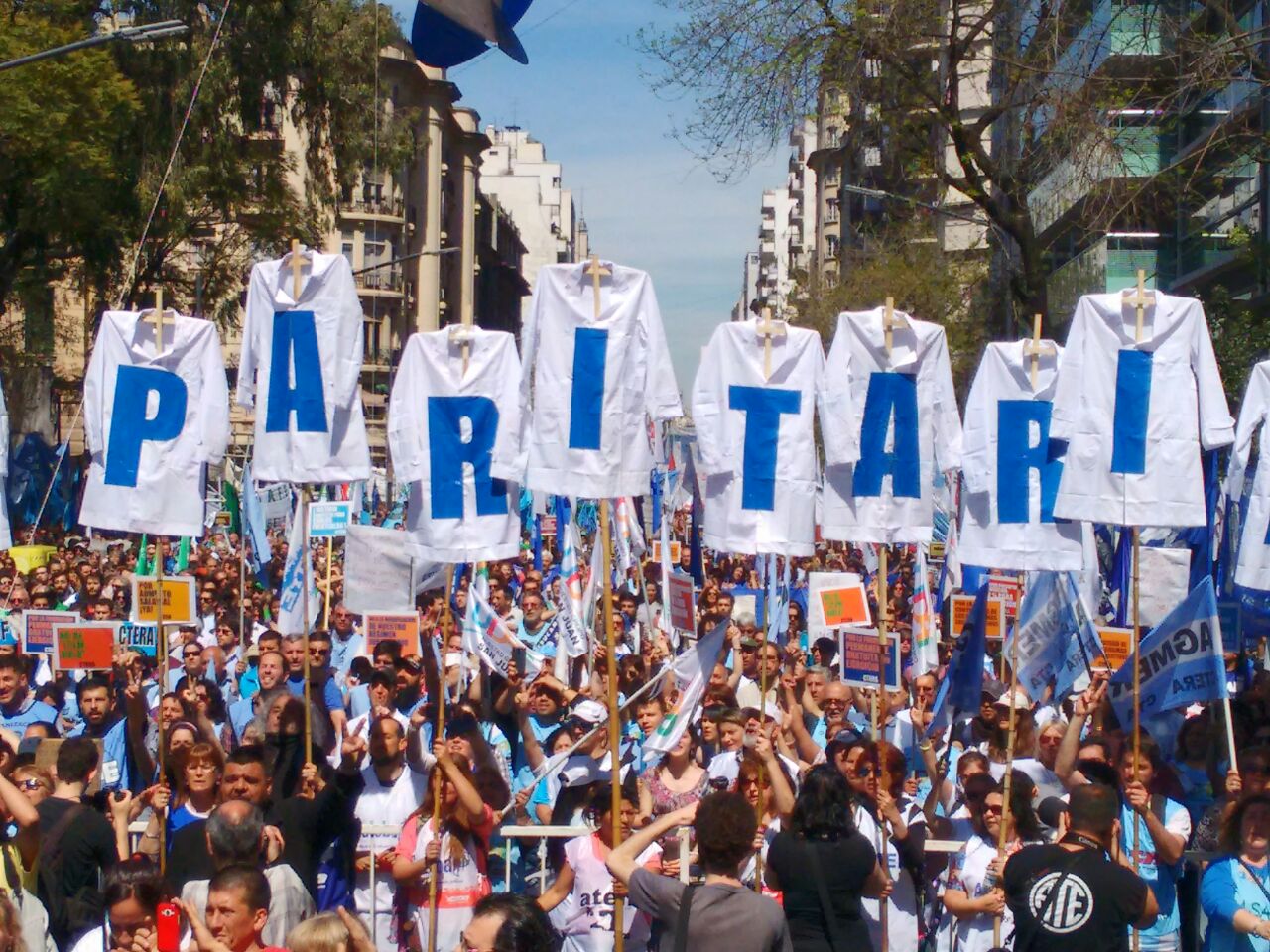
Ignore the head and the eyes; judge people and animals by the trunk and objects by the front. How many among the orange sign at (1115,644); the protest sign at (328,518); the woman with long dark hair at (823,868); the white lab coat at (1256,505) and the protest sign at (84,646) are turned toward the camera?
4

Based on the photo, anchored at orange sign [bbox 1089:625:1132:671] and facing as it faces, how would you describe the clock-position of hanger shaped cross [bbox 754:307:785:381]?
The hanger shaped cross is roughly at 1 o'clock from the orange sign.

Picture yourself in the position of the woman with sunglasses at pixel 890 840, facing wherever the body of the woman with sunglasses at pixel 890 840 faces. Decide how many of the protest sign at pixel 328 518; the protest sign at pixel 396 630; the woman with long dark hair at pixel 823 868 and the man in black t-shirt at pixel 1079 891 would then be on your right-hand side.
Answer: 2

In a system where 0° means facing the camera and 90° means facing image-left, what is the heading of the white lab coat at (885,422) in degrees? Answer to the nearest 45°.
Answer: approximately 0°

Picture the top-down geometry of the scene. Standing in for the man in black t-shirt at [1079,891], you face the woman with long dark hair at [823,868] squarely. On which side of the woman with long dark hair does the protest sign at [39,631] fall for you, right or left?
right

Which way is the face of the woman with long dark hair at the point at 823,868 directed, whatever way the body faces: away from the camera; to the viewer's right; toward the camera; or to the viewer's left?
away from the camera

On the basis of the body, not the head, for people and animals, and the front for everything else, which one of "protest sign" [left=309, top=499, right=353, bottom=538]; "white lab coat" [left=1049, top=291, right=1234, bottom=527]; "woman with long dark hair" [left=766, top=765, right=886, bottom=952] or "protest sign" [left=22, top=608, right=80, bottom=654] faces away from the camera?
the woman with long dark hair

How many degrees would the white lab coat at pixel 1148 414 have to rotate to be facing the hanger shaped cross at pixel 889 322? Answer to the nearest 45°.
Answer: approximately 90° to its right

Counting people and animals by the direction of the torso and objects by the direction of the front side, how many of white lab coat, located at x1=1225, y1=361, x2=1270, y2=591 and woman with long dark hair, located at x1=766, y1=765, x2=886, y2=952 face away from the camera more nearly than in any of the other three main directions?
1

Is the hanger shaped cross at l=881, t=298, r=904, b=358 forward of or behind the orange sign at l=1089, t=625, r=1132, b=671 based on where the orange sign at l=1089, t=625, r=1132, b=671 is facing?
forward

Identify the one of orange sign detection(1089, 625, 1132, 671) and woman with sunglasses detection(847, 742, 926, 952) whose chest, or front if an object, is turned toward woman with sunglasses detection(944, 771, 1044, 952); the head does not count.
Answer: the orange sign
